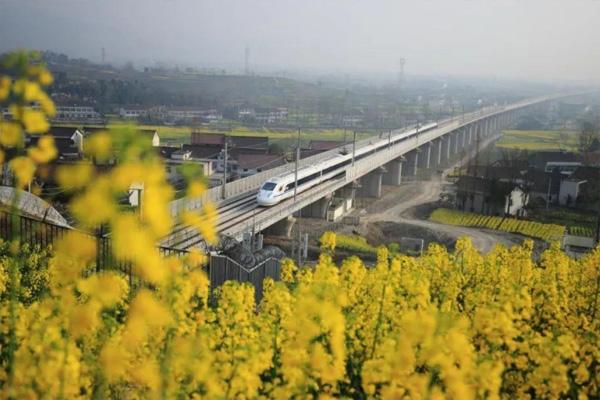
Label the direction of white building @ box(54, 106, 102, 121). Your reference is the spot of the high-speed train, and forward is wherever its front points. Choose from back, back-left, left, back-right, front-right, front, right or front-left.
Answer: right

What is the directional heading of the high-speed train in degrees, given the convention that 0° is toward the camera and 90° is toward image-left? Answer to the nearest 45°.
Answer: approximately 45°
